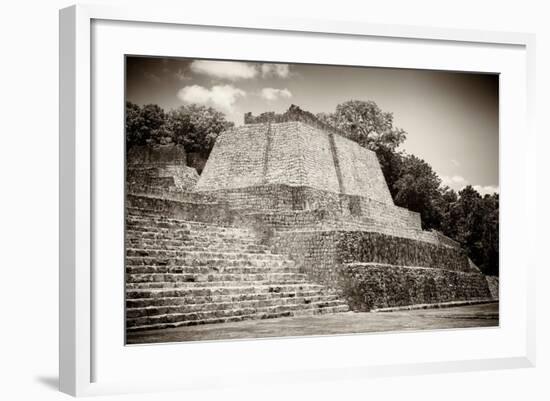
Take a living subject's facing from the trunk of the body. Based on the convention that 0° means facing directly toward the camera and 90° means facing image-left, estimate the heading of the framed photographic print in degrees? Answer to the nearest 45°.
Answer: approximately 315°
